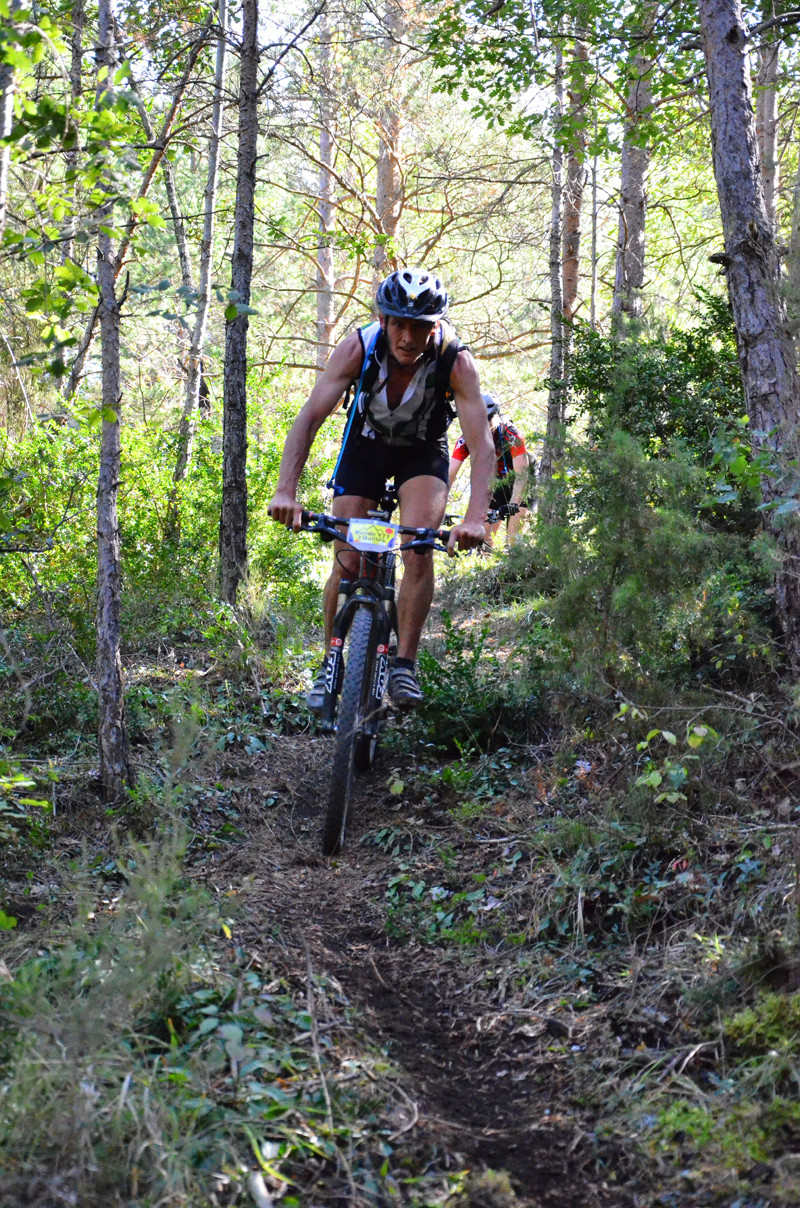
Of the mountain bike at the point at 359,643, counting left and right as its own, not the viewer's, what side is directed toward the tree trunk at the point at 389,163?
back

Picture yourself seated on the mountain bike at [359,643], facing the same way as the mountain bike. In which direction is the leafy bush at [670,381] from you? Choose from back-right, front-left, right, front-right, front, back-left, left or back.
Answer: back-left

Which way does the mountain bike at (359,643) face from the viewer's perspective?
toward the camera

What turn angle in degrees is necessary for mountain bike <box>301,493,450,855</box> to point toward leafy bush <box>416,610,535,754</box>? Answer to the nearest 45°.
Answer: approximately 135° to its left

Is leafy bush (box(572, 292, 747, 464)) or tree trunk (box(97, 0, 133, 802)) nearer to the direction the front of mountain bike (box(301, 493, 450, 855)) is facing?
the tree trunk

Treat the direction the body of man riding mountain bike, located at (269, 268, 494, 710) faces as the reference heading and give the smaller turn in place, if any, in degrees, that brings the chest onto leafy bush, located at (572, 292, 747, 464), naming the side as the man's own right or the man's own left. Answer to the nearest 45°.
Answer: approximately 135° to the man's own left

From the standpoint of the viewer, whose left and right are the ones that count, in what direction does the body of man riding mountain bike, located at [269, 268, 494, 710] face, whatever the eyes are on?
facing the viewer
